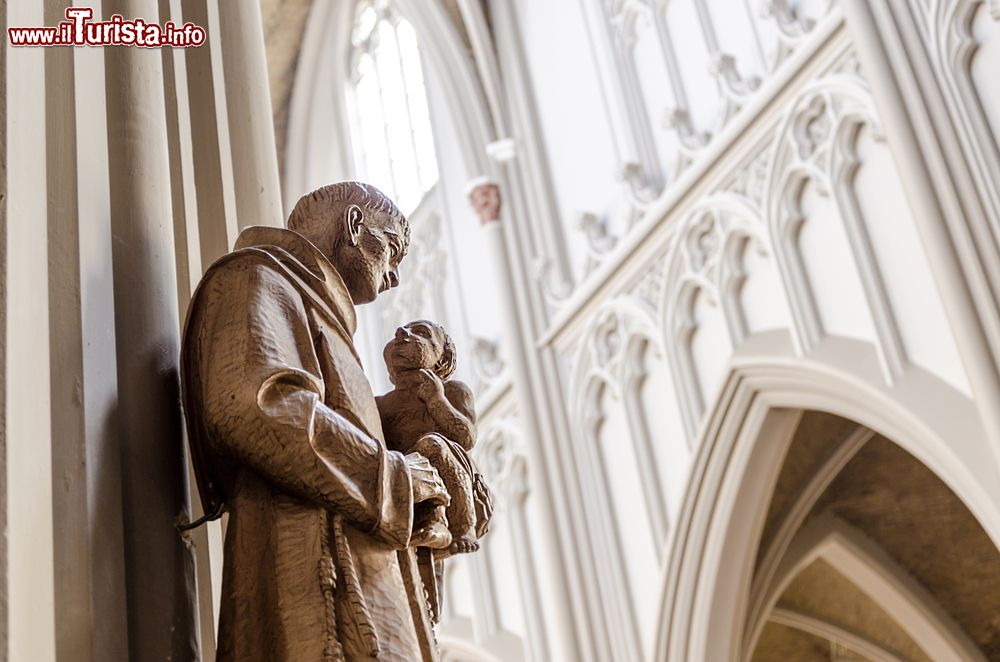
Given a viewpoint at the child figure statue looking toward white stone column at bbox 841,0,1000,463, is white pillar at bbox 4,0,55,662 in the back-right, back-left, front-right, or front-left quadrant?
back-left

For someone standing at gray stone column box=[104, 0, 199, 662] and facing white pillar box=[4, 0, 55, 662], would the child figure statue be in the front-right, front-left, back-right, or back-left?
back-left

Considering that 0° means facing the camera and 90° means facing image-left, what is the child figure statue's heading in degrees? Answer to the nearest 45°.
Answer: approximately 45°

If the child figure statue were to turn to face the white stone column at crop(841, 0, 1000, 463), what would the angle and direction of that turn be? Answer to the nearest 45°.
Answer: approximately 180°

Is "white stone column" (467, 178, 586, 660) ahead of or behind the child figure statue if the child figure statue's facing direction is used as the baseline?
behind
